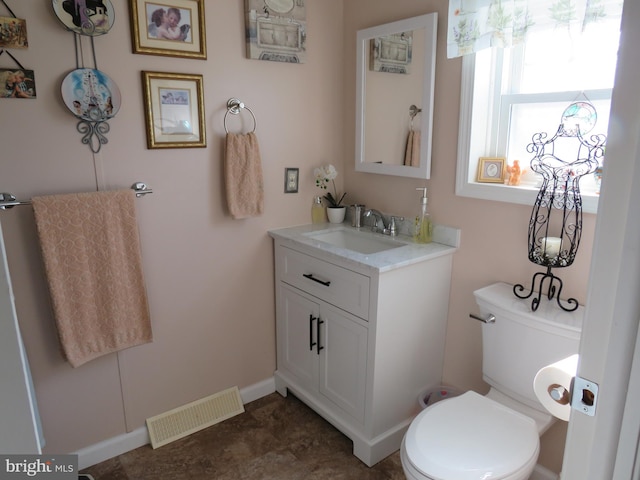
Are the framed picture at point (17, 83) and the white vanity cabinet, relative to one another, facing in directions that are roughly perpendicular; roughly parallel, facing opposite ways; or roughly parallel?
roughly perpendicular

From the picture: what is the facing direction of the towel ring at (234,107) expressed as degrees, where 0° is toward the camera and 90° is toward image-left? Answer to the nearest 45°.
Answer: approximately 315°

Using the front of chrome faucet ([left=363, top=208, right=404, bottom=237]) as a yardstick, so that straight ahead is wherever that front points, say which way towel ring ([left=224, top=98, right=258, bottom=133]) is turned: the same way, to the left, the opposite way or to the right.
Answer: to the left

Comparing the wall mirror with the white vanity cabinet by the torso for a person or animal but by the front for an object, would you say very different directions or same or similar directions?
same or similar directions

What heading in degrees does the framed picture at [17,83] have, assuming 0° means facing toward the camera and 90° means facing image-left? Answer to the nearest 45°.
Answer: approximately 0°

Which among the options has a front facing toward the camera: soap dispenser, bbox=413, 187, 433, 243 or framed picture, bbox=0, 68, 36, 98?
the framed picture

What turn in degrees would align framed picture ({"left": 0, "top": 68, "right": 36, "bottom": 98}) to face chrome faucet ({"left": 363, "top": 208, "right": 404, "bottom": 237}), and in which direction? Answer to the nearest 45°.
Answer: approximately 90° to its left

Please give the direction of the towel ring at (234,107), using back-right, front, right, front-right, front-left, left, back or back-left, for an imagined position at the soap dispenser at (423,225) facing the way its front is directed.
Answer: front

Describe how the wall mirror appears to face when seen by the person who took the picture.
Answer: facing the viewer and to the left of the viewer

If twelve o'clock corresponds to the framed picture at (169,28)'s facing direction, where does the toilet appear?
The toilet is roughly at 12 o'clock from the framed picture.

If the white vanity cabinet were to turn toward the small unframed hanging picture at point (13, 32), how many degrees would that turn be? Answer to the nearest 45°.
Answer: approximately 45° to its right
